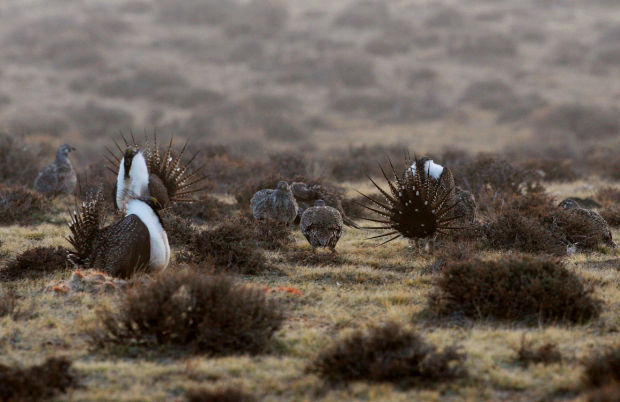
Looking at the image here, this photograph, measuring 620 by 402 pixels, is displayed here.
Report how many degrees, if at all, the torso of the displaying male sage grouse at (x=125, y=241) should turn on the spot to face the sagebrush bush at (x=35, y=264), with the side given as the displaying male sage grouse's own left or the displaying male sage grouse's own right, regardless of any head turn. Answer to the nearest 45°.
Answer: approximately 135° to the displaying male sage grouse's own left

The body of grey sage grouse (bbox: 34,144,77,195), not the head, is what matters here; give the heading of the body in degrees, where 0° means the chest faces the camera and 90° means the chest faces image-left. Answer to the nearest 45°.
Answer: approximately 270°

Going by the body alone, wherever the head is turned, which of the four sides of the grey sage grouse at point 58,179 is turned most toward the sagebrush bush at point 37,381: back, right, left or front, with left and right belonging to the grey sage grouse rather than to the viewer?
right

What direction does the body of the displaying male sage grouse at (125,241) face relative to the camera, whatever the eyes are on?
to the viewer's right

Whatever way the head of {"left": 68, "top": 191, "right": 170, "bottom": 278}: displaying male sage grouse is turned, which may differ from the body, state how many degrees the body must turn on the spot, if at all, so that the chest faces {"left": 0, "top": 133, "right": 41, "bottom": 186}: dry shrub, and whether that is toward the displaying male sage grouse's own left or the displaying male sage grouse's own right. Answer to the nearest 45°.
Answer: approximately 90° to the displaying male sage grouse's own left

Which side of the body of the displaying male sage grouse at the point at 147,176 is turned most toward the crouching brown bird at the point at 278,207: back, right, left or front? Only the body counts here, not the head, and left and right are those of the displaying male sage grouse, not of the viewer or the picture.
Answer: back

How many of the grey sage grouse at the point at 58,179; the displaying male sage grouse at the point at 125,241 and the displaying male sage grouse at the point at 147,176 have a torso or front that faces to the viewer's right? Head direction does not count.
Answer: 2

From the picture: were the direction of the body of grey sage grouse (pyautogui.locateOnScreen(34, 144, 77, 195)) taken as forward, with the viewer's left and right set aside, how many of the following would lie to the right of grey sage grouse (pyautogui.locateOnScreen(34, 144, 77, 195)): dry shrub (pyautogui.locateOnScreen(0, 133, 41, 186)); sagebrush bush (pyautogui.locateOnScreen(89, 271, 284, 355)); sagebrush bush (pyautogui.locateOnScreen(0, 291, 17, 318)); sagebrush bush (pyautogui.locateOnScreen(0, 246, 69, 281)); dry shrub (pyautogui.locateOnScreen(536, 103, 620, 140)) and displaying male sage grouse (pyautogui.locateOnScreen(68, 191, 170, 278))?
4

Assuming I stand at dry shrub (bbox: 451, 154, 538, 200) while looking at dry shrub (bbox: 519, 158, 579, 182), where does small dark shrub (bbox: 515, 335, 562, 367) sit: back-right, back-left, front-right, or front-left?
back-right

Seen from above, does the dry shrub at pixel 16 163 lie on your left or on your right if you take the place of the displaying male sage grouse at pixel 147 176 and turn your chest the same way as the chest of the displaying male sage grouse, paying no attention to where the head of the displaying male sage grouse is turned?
on your right

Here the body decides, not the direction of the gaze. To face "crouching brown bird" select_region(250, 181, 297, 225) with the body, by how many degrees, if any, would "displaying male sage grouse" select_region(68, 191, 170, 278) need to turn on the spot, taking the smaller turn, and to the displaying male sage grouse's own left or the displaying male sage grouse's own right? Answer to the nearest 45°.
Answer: approximately 45° to the displaying male sage grouse's own left
